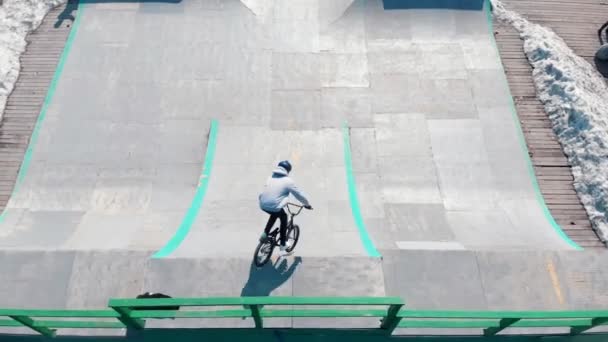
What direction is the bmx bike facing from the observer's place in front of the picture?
facing away from the viewer and to the right of the viewer
